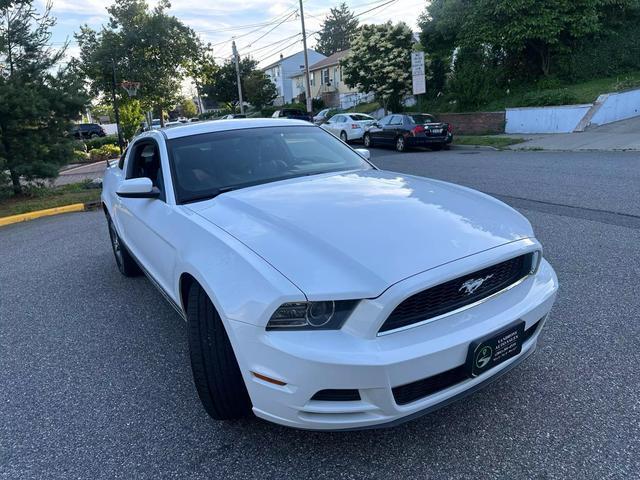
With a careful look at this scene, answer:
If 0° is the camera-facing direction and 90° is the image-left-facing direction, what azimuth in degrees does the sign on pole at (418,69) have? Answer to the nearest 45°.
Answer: approximately 0°

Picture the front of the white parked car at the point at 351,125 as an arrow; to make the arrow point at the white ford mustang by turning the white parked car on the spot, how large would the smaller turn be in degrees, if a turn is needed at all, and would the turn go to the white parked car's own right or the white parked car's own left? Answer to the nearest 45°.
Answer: approximately 135° to the white parked car's own left

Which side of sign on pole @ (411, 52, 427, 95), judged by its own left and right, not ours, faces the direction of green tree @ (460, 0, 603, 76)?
left

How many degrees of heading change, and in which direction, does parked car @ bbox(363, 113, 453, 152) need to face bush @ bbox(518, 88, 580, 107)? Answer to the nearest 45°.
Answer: approximately 90° to its right

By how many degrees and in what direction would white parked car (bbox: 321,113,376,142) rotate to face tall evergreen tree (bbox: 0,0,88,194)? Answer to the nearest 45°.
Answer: approximately 90° to its left

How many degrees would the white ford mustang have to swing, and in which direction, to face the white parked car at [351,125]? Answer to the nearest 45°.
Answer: approximately 135° to its left

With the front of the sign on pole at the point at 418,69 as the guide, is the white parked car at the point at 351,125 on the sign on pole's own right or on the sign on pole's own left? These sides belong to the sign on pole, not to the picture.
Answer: on the sign on pole's own right

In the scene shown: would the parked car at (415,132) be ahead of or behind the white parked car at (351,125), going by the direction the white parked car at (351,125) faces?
behind

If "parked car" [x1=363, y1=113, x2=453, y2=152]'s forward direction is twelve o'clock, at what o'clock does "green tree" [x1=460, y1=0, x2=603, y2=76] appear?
The green tree is roughly at 3 o'clock from the parked car.

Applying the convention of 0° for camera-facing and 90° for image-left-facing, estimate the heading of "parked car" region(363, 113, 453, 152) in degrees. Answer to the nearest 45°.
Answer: approximately 135°

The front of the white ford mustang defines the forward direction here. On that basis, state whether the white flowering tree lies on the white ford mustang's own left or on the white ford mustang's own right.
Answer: on the white ford mustang's own left

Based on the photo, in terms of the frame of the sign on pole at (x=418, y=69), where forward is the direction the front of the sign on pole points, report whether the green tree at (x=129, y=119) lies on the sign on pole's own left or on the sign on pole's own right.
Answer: on the sign on pole's own right

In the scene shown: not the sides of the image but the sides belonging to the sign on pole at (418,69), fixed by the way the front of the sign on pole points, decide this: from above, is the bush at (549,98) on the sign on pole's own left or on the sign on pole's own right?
on the sign on pole's own left

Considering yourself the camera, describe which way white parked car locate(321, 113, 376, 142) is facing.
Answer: facing away from the viewer and to the left of the viewer
